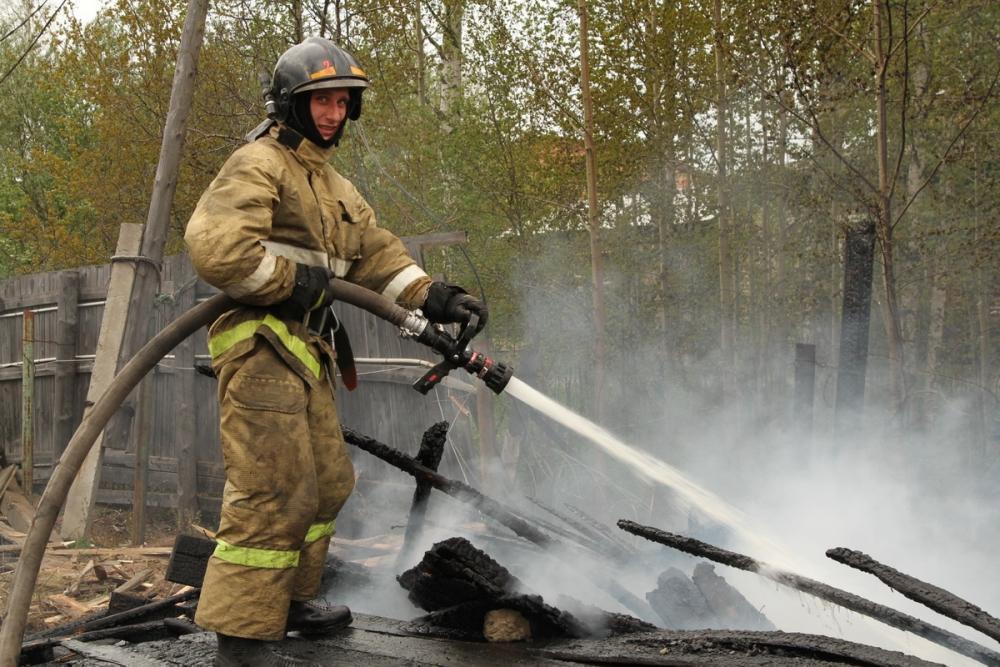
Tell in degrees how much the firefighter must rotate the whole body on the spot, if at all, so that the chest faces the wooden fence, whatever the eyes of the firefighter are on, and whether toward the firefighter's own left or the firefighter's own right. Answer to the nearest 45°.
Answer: approximately 135° to the firefighter's own left

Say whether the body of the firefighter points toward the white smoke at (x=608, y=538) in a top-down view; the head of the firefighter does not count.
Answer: no

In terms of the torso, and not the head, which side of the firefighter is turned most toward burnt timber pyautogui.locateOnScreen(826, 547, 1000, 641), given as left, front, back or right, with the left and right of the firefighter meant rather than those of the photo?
front

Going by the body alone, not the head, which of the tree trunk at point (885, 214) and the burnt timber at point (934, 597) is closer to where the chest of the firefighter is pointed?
the burnt timber

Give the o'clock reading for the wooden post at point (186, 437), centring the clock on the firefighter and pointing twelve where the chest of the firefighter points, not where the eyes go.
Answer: The wooden post is roughly at 7 o'clock from the firefighter.

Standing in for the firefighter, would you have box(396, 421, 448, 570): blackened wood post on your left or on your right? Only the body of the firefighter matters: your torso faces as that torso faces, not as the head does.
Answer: on your left

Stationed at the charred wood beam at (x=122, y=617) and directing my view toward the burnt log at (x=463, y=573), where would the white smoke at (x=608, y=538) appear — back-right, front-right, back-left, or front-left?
front-left

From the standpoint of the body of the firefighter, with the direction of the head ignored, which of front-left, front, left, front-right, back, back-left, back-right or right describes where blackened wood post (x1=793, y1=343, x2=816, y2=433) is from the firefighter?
left

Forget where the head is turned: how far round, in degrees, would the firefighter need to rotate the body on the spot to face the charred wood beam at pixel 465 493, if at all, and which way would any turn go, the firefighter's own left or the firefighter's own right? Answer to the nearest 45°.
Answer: approximately 90° to the firefighter's own left

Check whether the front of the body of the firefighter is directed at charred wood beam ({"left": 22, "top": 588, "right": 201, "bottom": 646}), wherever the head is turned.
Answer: no

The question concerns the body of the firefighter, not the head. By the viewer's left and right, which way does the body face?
facing the viewer and to the right of the viewer

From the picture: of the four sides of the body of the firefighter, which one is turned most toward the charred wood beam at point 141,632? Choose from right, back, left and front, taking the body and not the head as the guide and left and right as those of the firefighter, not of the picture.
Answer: back
